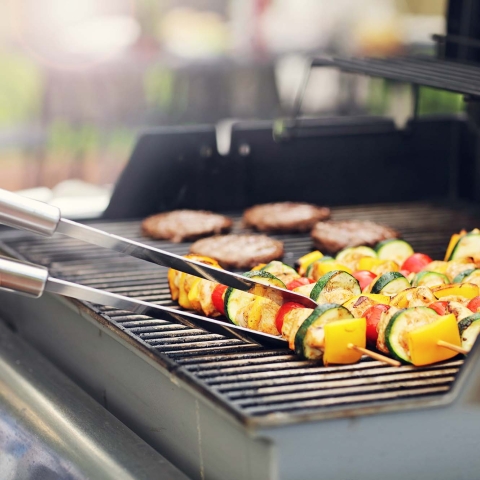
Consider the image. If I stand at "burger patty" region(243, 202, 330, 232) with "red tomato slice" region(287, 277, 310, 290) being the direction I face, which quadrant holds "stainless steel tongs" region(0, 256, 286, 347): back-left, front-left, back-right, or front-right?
front-right

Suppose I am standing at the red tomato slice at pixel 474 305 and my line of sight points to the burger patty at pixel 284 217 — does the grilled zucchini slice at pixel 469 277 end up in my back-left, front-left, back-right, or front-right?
front-right

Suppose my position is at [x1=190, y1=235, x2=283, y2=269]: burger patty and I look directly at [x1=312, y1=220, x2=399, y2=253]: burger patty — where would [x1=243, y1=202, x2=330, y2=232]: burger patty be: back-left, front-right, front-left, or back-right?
front-left

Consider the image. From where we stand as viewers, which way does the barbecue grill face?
facing the viewer and to the left of the viewer
